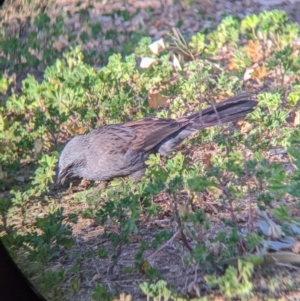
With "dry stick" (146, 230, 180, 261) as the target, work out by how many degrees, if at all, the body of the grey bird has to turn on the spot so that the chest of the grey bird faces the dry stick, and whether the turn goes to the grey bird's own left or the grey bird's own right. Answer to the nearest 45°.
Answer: approximately 90° to the grey bird's own left

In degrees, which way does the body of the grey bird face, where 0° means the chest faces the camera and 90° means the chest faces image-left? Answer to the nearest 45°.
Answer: approximately 90°
